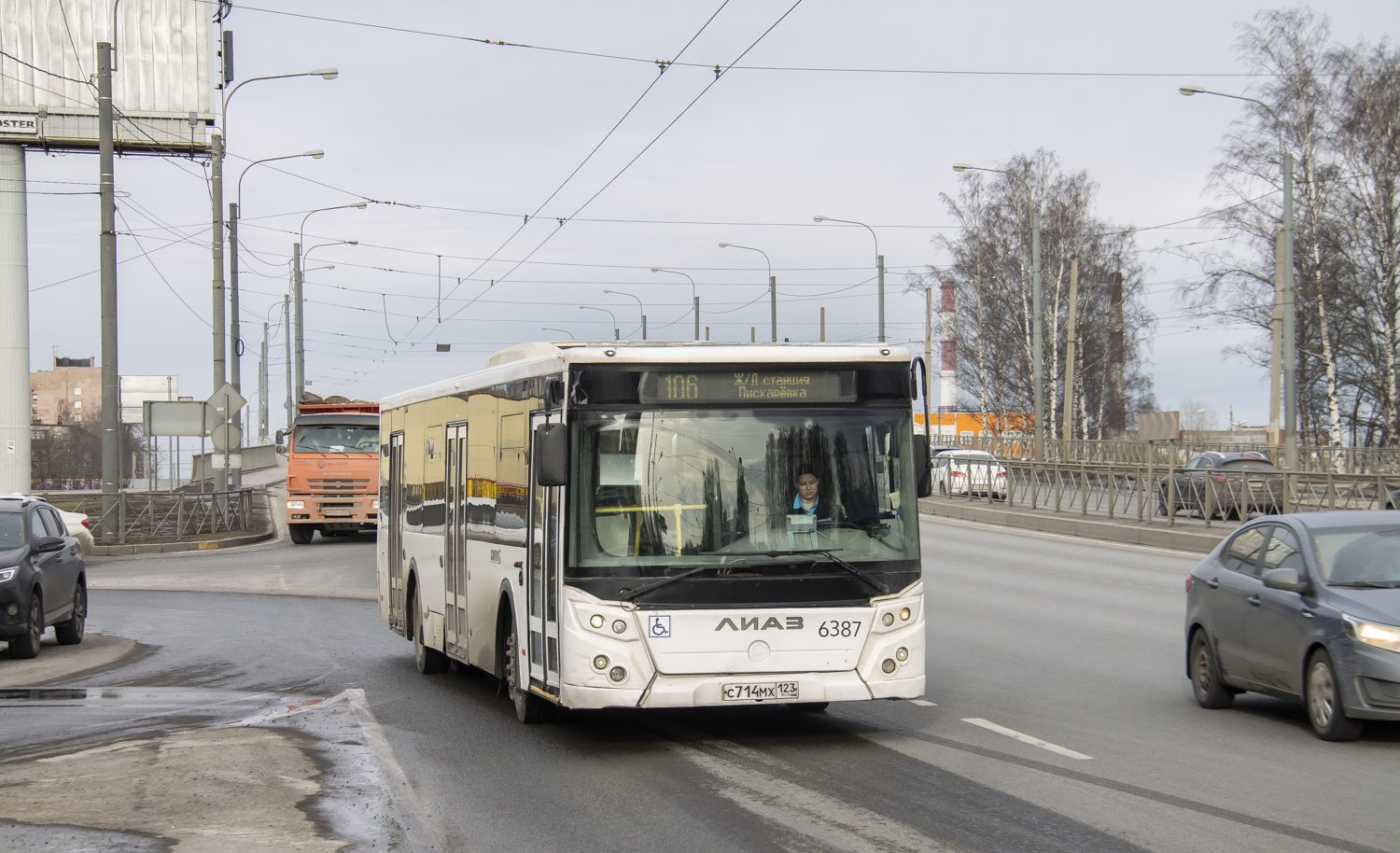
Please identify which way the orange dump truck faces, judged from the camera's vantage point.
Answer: facing the viewer

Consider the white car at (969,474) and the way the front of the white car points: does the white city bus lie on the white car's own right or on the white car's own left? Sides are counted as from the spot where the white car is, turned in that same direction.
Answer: on the white car's own left

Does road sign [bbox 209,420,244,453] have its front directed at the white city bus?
no

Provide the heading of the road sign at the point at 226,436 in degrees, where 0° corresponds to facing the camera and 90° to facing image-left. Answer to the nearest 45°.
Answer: approximately 180°

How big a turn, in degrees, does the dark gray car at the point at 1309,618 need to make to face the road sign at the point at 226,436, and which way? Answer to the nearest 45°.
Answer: approximately 180°

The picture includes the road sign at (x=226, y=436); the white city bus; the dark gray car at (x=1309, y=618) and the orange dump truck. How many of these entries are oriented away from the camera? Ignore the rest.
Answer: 1

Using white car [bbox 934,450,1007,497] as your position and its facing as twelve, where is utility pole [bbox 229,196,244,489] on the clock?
The utility pole is roughly at 10 o'clock from the white car.

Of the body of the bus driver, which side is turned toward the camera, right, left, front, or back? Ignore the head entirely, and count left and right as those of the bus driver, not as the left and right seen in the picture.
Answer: front

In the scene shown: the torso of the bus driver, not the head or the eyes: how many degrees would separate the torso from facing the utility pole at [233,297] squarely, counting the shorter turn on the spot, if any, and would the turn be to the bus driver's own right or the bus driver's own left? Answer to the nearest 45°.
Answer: approximately 135° to the bus driver's own right

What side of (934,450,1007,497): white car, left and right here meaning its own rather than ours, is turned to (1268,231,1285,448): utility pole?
right

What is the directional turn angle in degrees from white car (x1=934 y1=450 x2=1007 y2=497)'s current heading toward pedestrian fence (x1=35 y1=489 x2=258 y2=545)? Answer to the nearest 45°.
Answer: approximately 90° to its left

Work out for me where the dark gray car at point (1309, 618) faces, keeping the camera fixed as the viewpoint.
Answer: facing the viewer and to the right of the viewer

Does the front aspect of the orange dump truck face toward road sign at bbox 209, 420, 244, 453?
no

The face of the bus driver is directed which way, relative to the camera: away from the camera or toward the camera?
toward the camera

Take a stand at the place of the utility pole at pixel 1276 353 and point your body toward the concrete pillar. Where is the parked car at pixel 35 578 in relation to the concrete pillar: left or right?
left

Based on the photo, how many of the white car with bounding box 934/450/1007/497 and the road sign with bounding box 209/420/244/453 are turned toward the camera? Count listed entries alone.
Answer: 0
